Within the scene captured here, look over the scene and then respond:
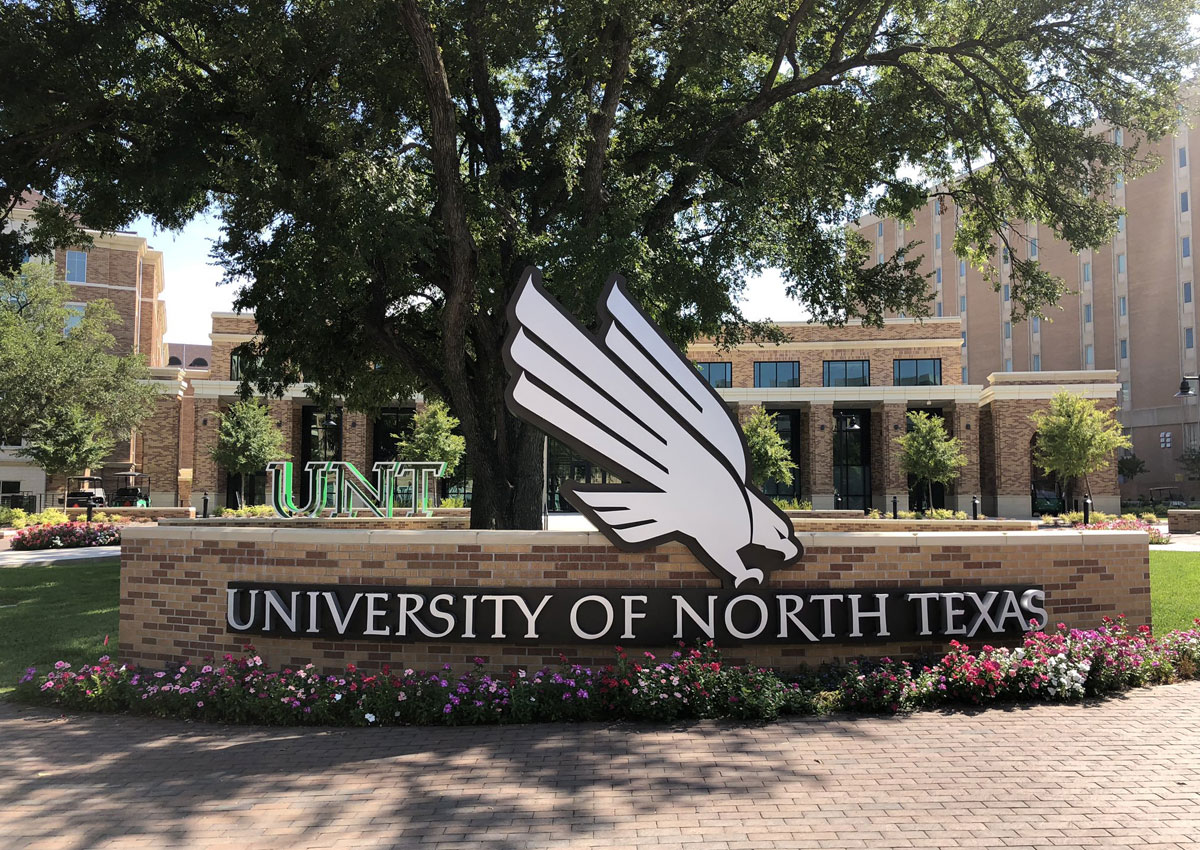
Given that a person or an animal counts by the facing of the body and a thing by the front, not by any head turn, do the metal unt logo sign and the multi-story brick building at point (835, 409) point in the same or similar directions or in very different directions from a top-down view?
same or similar directions

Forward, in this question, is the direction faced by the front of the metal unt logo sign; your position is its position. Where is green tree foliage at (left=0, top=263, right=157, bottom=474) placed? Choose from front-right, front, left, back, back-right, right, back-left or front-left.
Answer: back-right

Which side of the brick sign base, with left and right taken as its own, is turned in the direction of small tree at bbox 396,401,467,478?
back

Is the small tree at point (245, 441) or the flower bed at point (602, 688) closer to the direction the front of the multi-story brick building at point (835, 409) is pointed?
the flower bed

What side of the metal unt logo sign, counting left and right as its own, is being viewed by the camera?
front

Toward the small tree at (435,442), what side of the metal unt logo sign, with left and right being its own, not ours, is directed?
back

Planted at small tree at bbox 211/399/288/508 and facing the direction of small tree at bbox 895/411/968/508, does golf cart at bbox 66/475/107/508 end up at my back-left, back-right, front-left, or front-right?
back-left

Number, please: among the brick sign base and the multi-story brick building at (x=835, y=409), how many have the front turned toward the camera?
2

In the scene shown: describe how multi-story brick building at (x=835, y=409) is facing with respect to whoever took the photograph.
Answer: facing the viewer

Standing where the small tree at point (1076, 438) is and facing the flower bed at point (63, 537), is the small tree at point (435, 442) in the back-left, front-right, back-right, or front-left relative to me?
front-right
